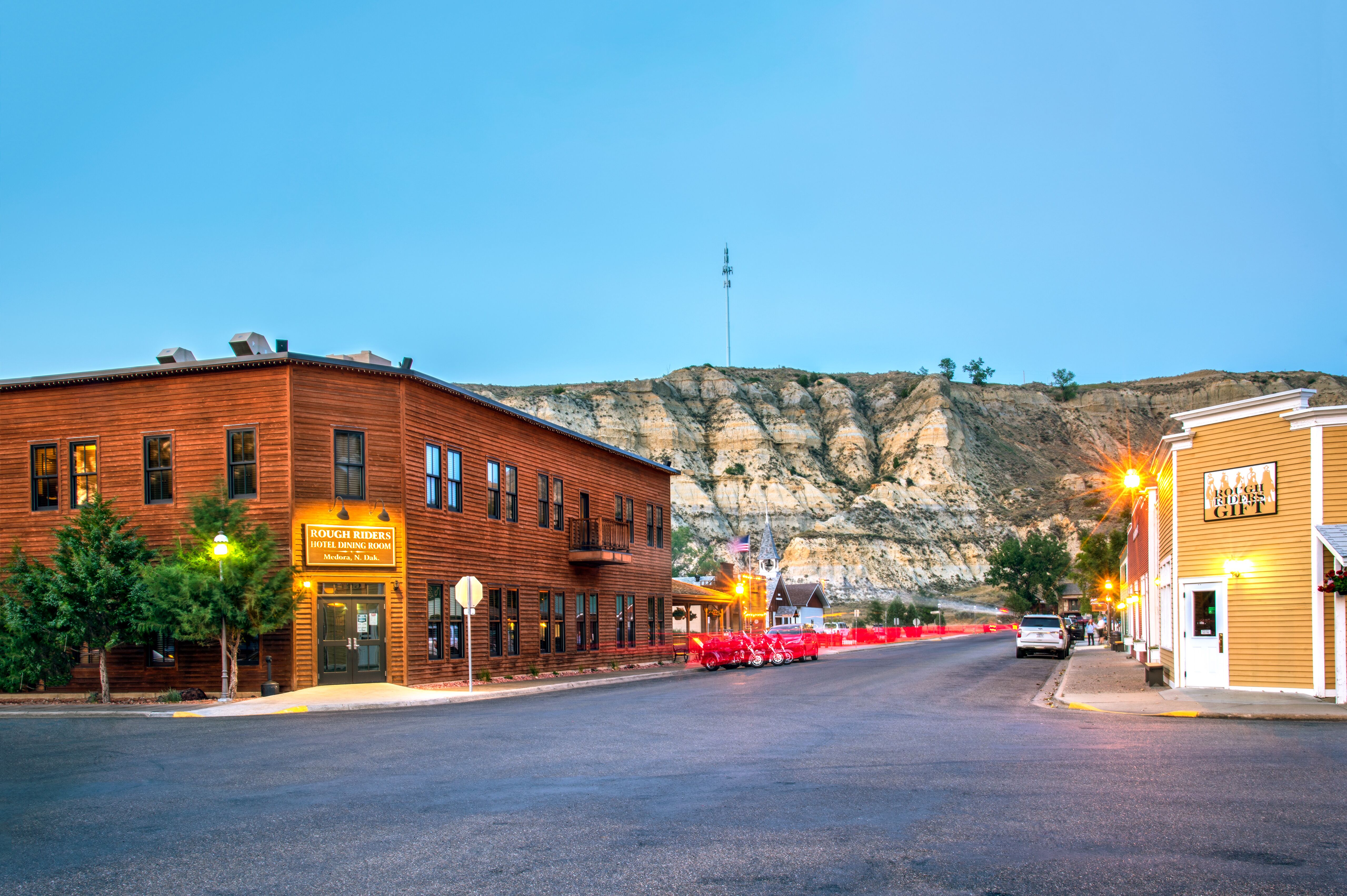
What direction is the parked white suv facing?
away from the camera

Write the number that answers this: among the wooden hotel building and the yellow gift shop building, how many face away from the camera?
0

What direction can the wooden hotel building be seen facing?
toward the camera

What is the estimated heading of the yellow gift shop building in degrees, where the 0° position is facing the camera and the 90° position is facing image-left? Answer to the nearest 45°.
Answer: approximately 0°

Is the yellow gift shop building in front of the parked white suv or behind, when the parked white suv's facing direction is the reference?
behind

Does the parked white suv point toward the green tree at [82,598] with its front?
no

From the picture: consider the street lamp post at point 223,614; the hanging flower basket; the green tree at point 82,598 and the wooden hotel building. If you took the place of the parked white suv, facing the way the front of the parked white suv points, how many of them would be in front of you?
0
